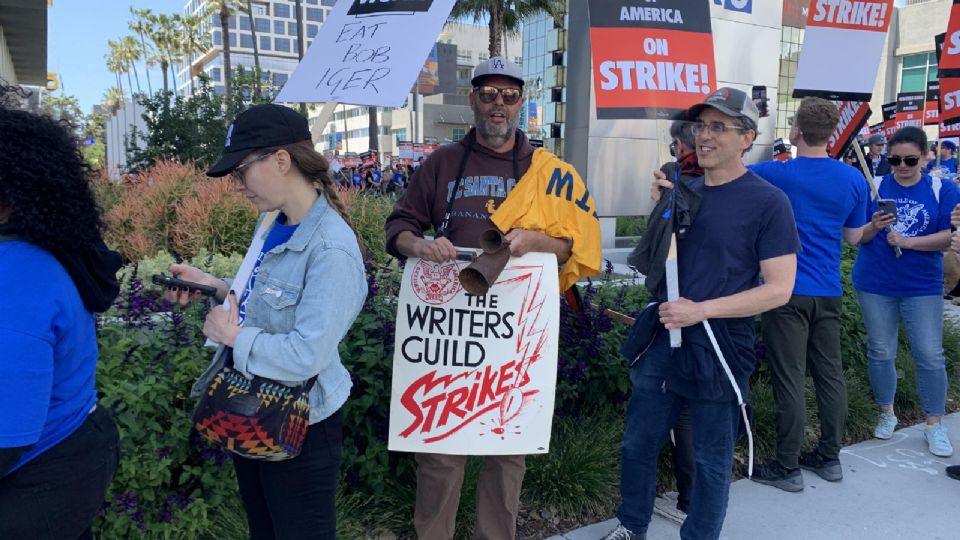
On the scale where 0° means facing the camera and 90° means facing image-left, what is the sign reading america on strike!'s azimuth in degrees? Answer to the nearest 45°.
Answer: approximately 0°

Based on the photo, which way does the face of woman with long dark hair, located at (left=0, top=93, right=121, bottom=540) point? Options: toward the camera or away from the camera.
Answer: away from the camera

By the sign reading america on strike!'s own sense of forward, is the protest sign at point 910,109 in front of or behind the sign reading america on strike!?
behind

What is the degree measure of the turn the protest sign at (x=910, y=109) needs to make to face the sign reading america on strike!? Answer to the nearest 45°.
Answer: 0° — it already faces it

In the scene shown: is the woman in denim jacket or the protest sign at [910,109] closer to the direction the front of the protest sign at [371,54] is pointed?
the woman in denim jacket

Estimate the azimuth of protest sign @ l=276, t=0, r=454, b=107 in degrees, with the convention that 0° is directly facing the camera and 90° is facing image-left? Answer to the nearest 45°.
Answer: approximately 0°
